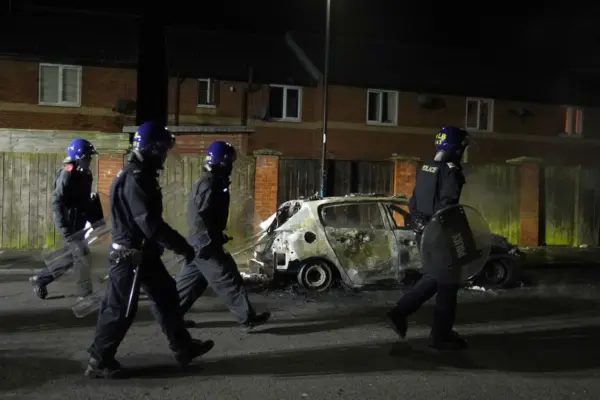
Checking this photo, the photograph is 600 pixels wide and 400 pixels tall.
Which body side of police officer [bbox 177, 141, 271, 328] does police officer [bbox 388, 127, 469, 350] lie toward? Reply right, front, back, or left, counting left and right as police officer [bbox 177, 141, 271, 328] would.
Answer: front

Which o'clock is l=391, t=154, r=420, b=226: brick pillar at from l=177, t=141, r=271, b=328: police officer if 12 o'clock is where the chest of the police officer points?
The brick pillar is roughly at 10 o'clock from the police officer.

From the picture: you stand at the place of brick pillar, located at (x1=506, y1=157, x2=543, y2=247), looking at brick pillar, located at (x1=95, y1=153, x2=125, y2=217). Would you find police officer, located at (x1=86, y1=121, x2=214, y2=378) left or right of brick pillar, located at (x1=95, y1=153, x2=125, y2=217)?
left

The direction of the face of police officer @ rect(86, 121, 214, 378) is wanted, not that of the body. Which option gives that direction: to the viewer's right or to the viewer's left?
to the viewer's right

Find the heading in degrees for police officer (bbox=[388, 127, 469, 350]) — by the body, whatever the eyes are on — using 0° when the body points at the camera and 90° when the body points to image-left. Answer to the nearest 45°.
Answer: approximately 225°

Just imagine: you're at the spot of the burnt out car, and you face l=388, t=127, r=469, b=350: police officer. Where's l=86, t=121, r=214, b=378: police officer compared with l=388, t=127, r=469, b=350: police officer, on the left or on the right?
right

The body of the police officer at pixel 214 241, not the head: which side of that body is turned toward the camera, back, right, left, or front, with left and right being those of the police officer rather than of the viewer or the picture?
right

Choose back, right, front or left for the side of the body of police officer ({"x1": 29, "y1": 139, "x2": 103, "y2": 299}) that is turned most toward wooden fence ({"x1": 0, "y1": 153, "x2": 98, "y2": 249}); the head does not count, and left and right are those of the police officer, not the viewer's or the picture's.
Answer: left

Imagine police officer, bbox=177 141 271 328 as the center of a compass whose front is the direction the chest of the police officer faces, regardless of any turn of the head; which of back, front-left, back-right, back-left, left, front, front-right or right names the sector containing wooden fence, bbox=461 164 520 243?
front-left

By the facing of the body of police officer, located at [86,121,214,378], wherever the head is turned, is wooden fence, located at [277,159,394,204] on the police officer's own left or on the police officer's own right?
on the police officer's own left

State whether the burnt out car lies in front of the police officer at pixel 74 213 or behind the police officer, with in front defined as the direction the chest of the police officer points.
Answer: in front

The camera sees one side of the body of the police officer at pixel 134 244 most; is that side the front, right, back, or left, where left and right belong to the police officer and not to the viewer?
right

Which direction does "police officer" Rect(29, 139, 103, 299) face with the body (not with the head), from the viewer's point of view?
to the viewer's right
